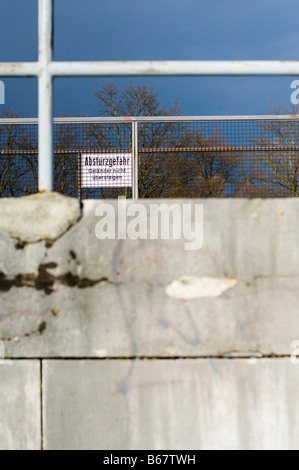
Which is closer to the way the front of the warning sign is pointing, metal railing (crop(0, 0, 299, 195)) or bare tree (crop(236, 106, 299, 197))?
the metal railing

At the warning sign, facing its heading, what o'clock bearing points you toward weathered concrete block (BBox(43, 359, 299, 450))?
The weathered concrete block is roughly at 12 o'clock from the warning sign.

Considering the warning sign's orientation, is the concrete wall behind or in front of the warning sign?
in front

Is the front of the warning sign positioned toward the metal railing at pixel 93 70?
yes

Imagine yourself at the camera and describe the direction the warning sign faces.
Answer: facing the viewer

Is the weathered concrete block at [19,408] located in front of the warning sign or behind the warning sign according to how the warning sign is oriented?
in front

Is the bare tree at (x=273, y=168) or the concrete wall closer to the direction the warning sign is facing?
the concrete wall

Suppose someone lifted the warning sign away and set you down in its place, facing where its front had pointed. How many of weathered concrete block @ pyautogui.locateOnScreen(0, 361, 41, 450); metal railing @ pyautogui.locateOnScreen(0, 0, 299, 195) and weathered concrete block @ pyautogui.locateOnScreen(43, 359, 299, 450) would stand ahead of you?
3
